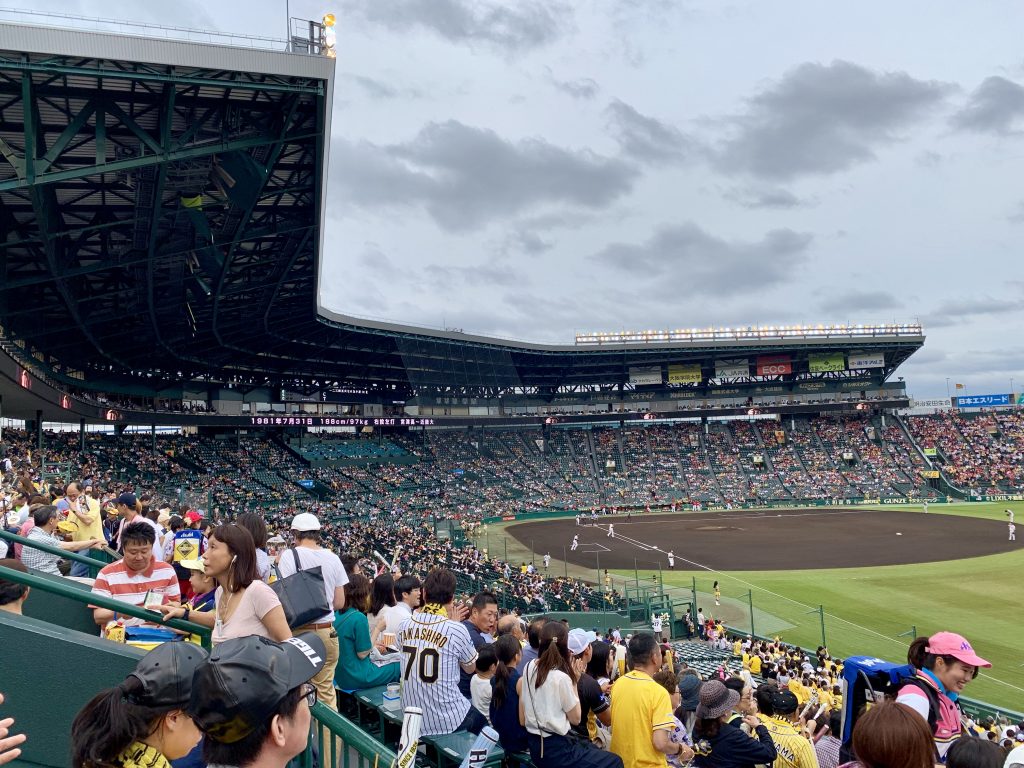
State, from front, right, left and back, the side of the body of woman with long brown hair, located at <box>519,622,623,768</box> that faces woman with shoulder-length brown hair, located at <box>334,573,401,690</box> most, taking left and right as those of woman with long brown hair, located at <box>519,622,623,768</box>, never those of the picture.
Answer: left

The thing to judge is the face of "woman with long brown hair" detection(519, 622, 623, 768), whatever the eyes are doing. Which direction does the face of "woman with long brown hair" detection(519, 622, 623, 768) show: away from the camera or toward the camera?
away from the camera

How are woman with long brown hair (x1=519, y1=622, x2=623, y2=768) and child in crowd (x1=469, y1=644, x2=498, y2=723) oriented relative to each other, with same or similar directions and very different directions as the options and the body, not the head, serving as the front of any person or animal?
same or similar directions

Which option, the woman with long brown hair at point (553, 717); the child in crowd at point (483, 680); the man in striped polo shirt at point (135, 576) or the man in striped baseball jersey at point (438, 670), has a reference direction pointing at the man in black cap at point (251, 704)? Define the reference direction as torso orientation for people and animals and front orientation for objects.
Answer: the man in striped polo shirt at point (135, 576)

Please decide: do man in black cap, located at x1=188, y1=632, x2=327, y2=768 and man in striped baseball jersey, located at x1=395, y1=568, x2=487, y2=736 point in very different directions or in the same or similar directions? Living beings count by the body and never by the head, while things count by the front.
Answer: same or similar directions

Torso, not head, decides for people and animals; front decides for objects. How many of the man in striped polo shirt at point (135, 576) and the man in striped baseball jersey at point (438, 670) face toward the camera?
1

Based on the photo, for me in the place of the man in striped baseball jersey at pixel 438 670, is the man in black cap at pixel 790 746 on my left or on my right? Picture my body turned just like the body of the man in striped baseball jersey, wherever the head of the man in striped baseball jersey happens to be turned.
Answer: on my right

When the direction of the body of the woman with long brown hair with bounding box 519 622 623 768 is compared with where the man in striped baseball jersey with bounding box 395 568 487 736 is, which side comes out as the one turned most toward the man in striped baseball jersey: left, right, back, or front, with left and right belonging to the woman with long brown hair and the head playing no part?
left

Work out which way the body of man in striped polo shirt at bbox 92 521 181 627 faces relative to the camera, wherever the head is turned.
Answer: toward the camera

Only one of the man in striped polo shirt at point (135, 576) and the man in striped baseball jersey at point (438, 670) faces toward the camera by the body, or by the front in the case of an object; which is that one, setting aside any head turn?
the man in striped polo shirt at point (135, 576)

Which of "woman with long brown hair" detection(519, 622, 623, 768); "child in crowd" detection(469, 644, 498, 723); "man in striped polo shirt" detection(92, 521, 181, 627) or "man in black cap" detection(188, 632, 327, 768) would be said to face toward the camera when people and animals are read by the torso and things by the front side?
the man in striped polo shirt

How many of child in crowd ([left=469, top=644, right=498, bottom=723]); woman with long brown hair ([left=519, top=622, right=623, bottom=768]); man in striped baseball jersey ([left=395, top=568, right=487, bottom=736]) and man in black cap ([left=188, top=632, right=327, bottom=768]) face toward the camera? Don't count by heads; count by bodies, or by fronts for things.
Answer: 0
